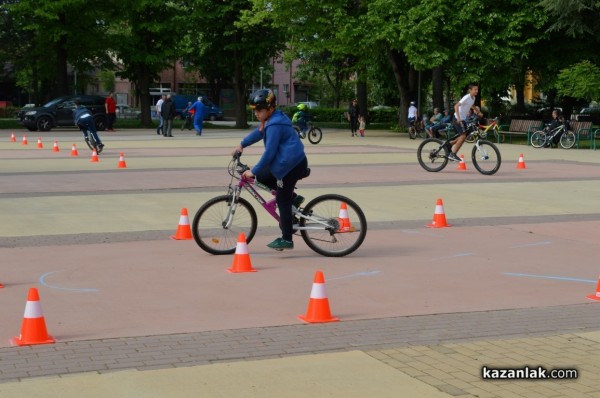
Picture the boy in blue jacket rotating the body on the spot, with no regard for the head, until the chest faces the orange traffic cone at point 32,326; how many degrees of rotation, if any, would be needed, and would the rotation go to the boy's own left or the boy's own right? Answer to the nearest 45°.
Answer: approximately 45° to the boy's own left

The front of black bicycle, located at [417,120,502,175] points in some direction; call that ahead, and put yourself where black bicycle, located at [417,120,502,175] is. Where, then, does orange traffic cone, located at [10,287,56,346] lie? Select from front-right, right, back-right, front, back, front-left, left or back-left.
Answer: right

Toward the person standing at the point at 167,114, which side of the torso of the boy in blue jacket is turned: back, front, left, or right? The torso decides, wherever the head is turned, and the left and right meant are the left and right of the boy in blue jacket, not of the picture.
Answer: right

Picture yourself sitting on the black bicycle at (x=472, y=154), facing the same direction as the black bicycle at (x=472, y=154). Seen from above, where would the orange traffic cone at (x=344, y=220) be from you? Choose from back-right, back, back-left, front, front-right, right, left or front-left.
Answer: right

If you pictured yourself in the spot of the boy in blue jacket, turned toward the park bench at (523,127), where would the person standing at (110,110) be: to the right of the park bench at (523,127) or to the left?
left

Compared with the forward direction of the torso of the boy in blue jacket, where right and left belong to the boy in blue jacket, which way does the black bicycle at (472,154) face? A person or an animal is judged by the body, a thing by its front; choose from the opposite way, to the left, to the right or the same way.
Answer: the opposite way

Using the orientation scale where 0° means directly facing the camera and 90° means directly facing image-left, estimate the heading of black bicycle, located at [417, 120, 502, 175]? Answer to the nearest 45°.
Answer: approximately 270°

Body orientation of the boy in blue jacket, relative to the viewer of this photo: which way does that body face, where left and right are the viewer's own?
facing to the left of the viewer

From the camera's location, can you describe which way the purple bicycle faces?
facing to the left of the viewer

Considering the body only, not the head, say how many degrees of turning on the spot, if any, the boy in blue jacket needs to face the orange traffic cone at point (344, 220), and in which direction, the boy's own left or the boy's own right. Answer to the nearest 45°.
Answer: approximately 180°

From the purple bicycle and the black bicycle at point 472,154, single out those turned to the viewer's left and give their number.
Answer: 1

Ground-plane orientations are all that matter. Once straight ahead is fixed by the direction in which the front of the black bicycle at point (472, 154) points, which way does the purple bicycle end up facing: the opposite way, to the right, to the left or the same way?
the opposite way

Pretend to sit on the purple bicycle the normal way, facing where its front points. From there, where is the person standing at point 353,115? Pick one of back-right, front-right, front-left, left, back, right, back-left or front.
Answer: right
